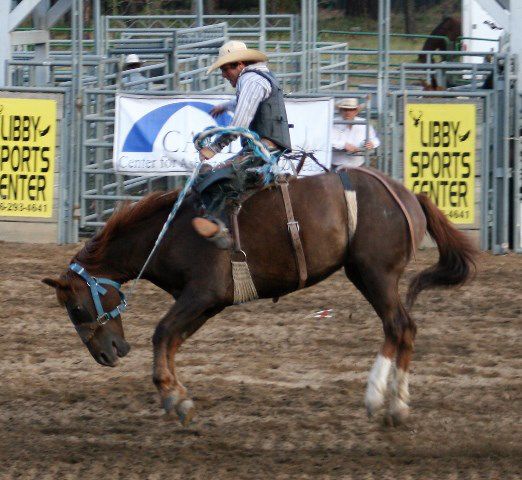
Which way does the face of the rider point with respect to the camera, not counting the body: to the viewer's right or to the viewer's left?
to the viewer's left

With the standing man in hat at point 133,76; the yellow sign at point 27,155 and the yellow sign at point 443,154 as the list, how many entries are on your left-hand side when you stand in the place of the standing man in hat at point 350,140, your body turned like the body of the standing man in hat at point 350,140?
1

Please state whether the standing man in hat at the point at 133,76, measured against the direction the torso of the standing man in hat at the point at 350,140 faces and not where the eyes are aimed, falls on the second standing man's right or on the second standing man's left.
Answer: on the second standing man's right

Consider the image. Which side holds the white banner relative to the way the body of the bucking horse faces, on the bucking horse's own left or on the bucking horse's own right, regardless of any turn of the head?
on the bucking horse's own right

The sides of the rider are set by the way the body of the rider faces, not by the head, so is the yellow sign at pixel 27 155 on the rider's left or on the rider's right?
on the rider's right

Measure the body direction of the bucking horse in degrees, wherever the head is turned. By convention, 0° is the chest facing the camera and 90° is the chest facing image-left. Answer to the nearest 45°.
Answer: approximately 90°

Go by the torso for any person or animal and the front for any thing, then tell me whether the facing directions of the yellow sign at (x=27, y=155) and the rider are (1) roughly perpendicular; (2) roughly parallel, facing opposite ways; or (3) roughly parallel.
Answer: roughly perpendicular

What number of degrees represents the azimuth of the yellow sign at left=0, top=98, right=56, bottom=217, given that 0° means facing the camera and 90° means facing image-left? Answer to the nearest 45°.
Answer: approximately 0°

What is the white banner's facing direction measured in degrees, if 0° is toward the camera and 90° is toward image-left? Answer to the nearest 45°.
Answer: approximately 0°

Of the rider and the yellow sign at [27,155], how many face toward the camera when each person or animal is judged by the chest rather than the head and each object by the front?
1

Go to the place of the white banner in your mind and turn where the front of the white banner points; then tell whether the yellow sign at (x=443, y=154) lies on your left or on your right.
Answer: on your left

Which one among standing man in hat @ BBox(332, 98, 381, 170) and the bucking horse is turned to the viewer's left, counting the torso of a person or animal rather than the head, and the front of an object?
the bucking horse

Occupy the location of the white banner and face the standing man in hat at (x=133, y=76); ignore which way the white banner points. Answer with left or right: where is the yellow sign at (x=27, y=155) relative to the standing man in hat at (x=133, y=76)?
left

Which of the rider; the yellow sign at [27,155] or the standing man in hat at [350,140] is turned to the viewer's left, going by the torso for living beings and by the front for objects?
the rider
